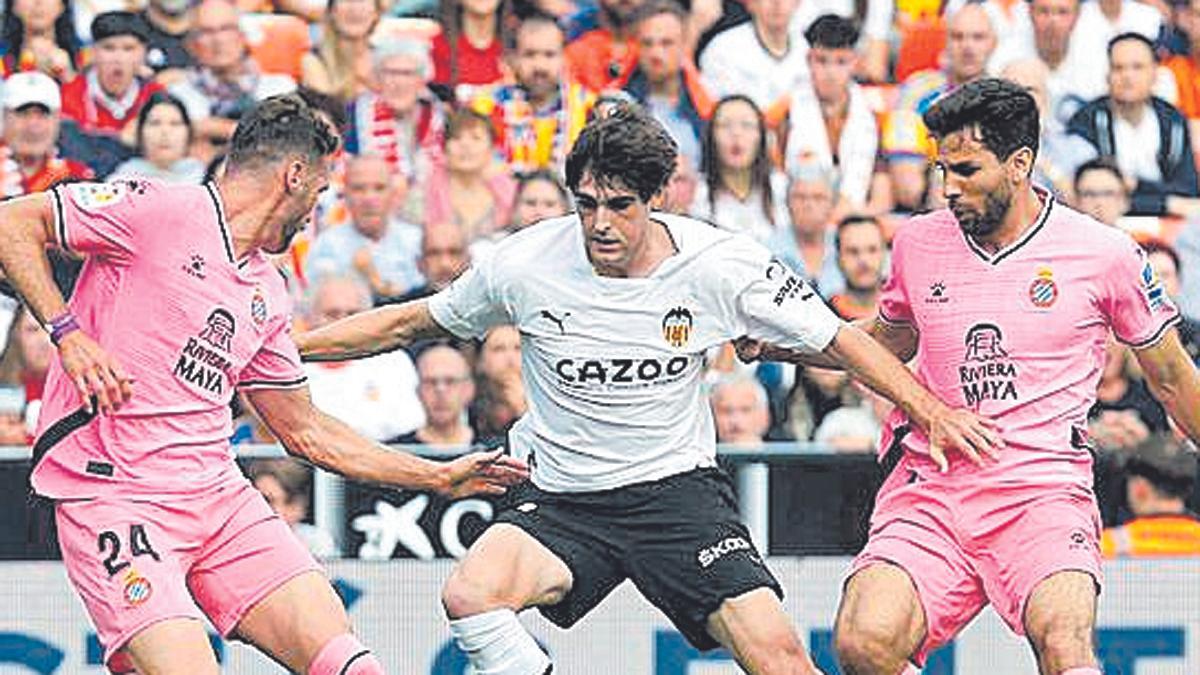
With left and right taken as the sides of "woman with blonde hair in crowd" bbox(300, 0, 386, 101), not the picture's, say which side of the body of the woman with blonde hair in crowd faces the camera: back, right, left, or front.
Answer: front

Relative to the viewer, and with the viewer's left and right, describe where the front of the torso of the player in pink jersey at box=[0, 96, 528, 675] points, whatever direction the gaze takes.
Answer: facing the viewer and to the right of the viewer

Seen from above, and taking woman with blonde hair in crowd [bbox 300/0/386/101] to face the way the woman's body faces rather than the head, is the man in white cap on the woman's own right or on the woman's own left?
on the woman's own right

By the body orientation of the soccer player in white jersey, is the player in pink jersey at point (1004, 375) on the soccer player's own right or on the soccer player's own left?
on the soccer player's own left

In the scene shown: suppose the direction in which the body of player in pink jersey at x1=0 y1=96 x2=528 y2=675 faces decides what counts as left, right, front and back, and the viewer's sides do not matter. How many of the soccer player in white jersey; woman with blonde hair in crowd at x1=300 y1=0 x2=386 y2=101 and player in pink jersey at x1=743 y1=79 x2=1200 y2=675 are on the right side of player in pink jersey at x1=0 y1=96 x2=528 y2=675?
0

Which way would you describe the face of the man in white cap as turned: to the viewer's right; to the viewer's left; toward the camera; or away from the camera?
toward the camera

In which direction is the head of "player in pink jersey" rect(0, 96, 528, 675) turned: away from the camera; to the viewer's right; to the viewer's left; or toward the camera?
to the viewer's right

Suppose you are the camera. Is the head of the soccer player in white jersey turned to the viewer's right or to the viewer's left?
to the viewer's left

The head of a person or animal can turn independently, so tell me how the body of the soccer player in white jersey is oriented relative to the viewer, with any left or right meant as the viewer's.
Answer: facing the viewer

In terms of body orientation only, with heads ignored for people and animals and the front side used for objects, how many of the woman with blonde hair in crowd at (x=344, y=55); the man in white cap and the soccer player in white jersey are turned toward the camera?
3

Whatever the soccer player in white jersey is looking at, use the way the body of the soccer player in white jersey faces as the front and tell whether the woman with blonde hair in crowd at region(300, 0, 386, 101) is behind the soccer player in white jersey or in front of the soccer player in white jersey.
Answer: behind

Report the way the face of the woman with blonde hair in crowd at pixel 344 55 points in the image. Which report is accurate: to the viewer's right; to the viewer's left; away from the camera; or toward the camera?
toward the camera

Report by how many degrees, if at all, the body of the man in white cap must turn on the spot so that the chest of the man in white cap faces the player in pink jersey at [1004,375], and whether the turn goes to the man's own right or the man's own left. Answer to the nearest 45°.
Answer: approximately 45° to the man's own left

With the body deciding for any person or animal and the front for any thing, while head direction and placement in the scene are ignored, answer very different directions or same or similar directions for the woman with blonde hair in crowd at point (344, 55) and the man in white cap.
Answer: same or similar directions

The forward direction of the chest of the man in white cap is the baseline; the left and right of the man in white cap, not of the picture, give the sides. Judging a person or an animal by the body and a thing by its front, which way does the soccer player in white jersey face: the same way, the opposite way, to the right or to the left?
the same way

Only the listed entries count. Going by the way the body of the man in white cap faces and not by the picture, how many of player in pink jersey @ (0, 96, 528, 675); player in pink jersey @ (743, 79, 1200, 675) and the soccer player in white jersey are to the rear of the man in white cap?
0
